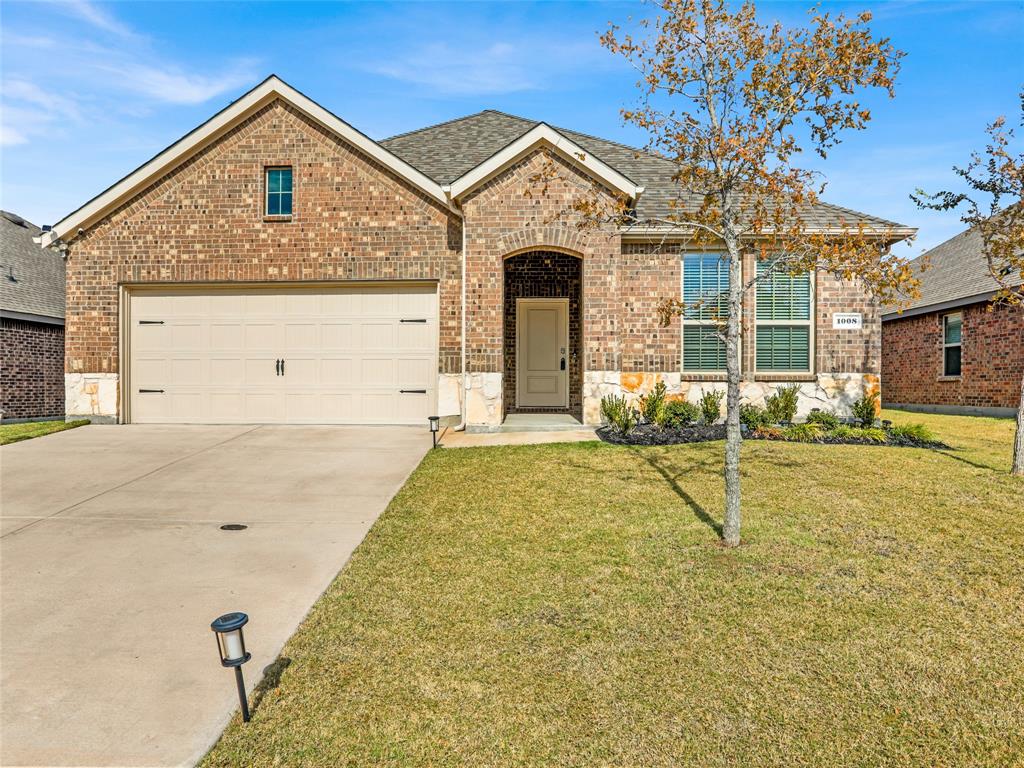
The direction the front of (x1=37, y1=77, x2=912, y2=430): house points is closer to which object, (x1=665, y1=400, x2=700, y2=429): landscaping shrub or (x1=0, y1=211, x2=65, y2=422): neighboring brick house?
the landscaping shrub

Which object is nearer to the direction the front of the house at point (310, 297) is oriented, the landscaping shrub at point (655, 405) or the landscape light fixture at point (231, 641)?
the landscape light fixture

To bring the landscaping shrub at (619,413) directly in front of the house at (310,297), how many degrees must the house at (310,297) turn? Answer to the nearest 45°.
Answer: approximately 90° to its left

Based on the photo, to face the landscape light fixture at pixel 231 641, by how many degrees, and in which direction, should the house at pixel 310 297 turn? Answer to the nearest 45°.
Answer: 0° — it already faces it

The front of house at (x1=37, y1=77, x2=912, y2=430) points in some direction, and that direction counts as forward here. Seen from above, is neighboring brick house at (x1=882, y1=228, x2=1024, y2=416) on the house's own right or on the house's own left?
on the house's own left

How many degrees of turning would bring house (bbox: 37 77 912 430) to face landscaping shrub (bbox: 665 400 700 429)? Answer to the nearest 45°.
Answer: approximately 90° to its left

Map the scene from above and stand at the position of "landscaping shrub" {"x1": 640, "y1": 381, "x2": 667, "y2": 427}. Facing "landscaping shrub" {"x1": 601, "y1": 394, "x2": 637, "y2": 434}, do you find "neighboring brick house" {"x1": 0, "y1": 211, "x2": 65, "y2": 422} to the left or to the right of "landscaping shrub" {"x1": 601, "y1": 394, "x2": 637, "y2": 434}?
right

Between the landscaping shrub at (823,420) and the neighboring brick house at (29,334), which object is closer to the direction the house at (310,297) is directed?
the landscaping shrub

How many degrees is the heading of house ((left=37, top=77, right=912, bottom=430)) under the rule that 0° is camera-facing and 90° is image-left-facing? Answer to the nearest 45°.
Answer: approximately 0°
